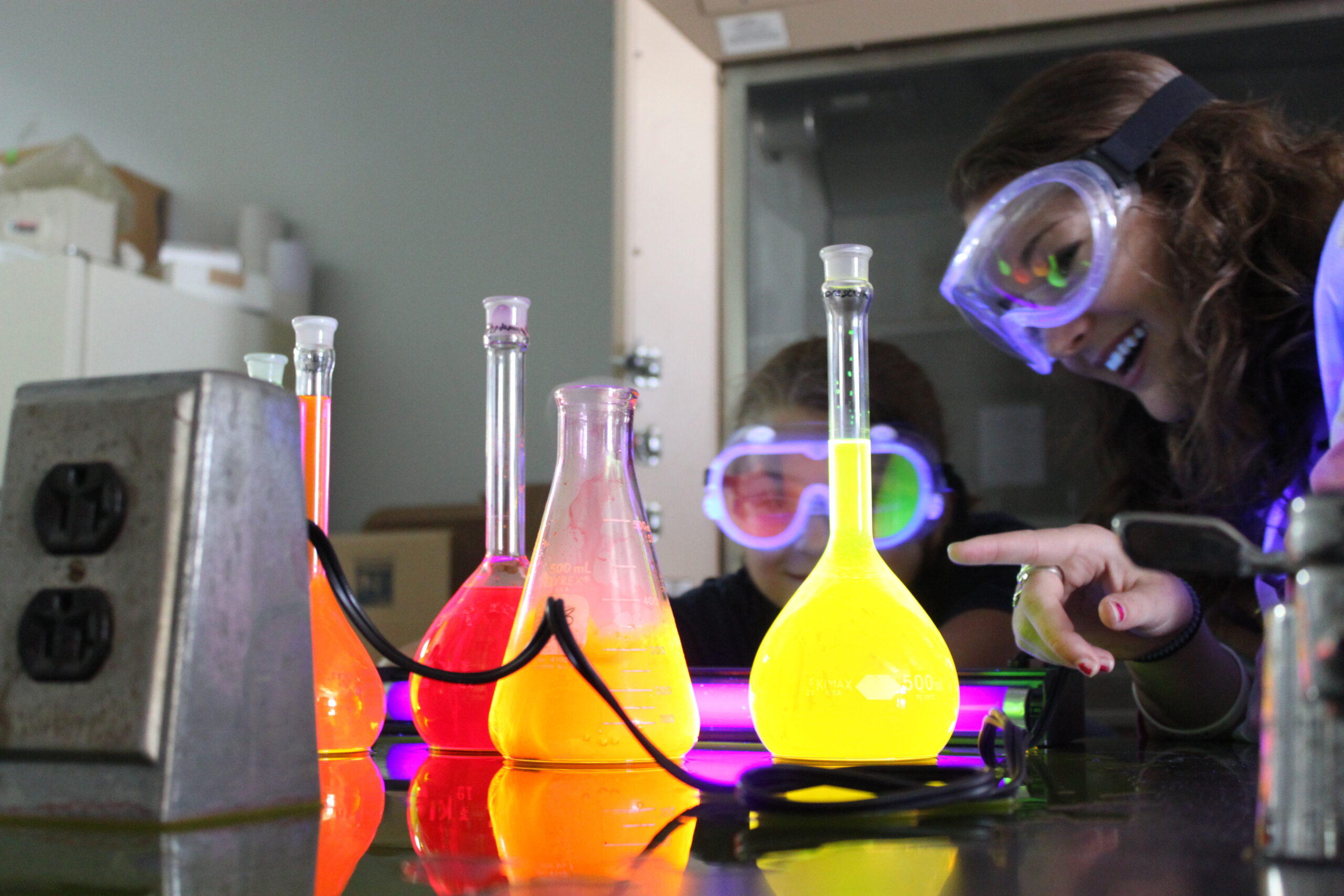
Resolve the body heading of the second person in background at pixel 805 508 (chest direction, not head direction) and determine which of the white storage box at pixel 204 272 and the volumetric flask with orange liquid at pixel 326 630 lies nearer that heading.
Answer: the volumetric flask with orange liquid

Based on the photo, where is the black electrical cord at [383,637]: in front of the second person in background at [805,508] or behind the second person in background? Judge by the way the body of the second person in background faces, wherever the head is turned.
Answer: in front

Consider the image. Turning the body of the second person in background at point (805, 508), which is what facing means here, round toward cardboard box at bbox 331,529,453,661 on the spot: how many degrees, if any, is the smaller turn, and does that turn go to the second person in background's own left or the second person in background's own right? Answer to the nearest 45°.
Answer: approximately 135° to the second person in background's own right

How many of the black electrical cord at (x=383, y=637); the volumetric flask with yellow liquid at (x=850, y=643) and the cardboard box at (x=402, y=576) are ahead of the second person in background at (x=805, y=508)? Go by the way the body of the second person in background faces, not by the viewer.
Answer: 2

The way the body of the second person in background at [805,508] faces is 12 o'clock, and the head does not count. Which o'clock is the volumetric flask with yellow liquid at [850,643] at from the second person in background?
The volumetric flask with yellow liquid is roughly at 12 o'clock from the second person in background.

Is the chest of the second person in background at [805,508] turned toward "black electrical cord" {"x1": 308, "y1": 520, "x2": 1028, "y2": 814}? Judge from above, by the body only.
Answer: yes

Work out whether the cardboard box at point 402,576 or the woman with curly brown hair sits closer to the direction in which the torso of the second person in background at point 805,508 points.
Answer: the woman with curly brown hair

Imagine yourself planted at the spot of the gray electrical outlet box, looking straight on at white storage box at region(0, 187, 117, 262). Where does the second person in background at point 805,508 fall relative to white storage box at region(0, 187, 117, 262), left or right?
right

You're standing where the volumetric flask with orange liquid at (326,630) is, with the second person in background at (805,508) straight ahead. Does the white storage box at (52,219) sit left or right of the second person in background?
left

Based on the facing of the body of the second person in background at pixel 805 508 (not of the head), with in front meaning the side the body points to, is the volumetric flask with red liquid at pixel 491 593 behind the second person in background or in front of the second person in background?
in front

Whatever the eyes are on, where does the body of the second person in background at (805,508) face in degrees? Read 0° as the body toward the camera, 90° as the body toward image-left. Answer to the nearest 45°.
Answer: approximately 0°

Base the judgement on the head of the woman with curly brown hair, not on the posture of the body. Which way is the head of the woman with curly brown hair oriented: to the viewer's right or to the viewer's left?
to the viewer's left

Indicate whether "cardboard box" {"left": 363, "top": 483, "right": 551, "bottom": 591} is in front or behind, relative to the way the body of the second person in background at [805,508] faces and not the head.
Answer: behind

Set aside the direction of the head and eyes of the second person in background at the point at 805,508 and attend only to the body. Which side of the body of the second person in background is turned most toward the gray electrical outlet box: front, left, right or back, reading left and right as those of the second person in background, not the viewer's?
front
